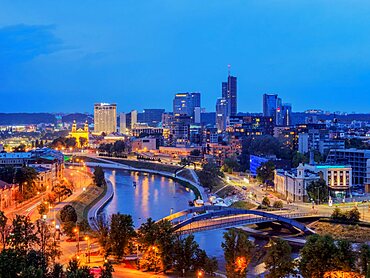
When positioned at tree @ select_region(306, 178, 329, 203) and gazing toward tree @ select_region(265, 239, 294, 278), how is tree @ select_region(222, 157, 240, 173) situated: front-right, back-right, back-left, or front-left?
back-right

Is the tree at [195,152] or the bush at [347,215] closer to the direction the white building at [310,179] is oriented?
the bush

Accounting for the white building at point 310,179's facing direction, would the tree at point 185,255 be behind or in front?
in front

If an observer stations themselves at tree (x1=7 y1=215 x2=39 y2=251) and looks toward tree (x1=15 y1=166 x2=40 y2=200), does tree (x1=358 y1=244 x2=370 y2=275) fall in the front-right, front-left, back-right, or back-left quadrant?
back-right

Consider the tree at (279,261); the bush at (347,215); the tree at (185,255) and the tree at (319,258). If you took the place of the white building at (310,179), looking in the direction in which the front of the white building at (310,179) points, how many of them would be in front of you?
4

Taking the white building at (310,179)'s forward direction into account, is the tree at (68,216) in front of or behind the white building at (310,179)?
in front

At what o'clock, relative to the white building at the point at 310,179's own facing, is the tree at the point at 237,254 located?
The tree is roughly at 12 o'clock from the white building.

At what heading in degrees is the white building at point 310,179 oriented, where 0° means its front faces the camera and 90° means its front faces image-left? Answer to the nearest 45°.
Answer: approximately 0°
